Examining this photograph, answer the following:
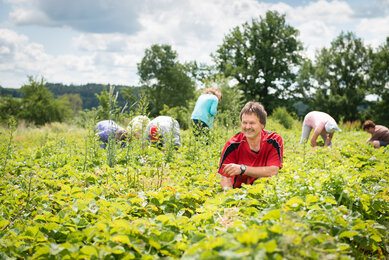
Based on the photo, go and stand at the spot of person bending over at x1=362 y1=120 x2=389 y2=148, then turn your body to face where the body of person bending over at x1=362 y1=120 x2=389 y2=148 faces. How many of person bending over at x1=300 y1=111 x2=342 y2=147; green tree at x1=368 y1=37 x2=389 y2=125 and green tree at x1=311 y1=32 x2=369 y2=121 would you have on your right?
2

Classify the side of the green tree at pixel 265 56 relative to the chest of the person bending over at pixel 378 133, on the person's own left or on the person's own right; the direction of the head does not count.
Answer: on the person's own right

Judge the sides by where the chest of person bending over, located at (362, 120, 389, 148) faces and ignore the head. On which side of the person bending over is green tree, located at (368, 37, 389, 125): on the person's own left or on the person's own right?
on the person's own right

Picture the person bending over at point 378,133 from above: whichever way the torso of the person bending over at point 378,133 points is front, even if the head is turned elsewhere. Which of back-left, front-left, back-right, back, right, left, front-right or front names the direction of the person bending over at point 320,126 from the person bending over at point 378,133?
front-left

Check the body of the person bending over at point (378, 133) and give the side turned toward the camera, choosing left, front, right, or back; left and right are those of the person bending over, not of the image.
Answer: left

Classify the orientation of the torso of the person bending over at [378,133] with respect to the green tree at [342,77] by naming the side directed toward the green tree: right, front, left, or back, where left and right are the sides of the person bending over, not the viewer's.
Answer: right

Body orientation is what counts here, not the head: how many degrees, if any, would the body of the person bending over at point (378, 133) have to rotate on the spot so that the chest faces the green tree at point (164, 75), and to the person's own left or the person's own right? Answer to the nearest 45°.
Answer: approximately 45° to the person's own right
